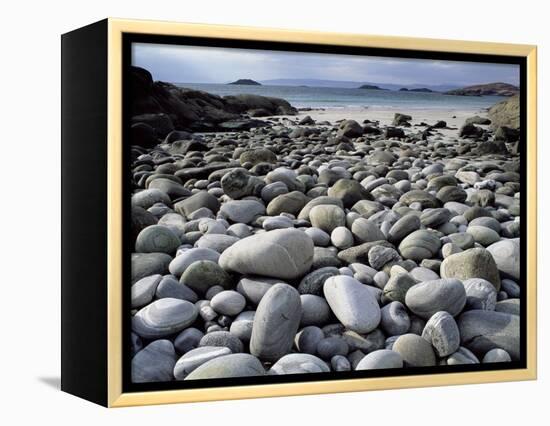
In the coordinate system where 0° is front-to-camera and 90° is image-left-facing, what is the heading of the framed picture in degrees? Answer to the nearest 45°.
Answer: approximately 315°
